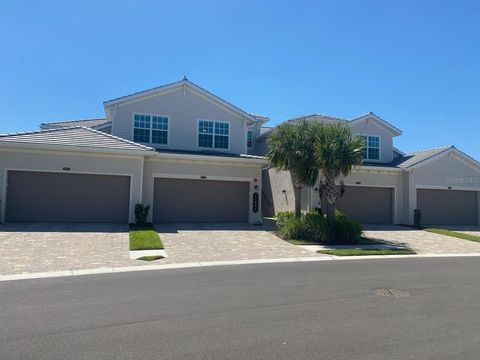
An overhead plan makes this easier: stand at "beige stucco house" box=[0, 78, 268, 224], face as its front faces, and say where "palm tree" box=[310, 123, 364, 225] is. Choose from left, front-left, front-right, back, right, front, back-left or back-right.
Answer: front-left

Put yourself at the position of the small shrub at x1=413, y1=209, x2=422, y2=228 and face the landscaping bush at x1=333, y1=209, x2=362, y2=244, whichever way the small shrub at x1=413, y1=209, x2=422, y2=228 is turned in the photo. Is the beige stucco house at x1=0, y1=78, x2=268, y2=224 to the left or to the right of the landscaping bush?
right

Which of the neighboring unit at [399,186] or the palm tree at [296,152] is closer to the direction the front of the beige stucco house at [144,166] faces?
the palm tree

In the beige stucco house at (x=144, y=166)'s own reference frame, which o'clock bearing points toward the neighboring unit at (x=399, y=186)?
The neighboring unit is roughly at 9 o'clock from the beige stucco house.

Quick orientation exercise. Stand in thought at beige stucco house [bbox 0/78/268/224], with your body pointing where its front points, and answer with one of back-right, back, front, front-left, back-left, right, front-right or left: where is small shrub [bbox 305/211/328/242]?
front-left

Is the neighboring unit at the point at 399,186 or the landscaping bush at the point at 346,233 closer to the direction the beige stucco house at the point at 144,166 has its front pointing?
the landscaping bush

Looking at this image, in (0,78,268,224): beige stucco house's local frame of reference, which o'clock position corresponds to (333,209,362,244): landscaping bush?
The landscaping bush is roughly at 10 o'clock from the beige stucco house.

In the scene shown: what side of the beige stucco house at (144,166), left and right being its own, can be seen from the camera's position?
front

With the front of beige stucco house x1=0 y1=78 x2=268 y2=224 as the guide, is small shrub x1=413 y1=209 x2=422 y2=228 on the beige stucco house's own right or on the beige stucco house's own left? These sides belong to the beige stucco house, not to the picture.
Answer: on the beige stucco house's own left
